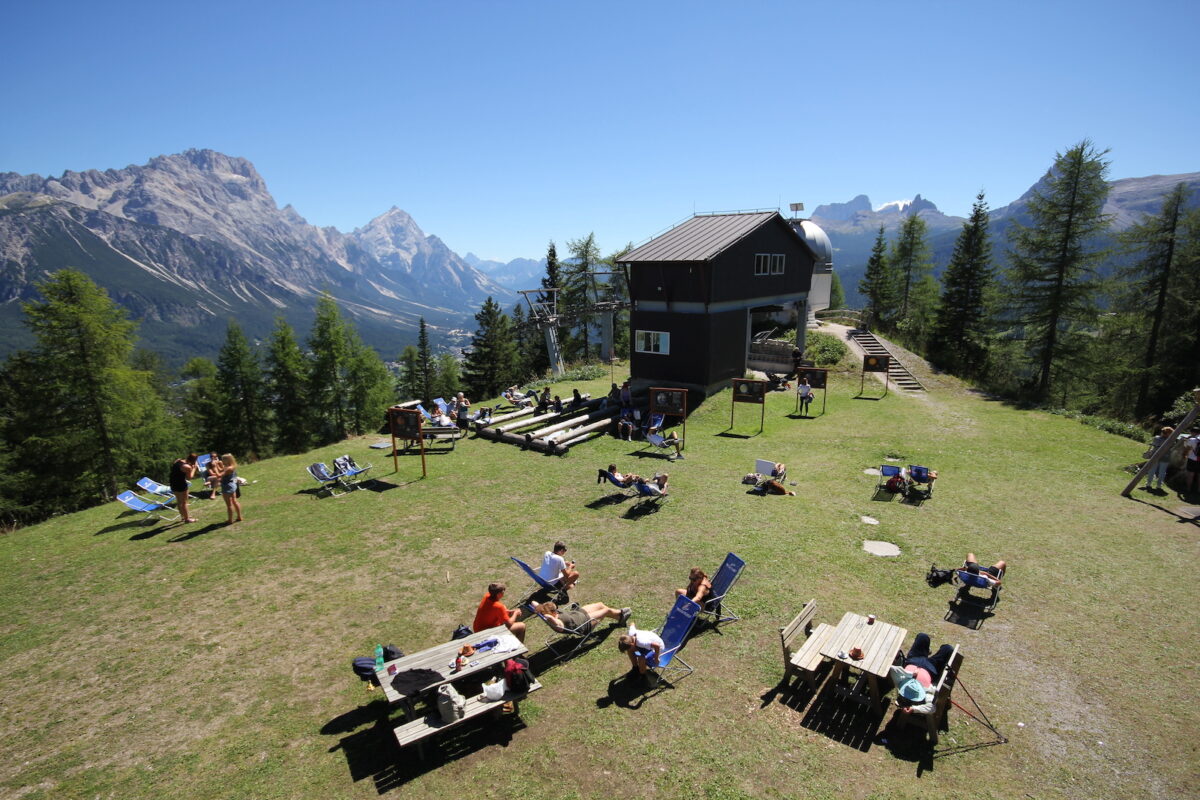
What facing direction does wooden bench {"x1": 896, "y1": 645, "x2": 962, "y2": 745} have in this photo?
to the viewer's left

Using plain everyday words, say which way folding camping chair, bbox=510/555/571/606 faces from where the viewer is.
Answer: facing to the right of the viewer

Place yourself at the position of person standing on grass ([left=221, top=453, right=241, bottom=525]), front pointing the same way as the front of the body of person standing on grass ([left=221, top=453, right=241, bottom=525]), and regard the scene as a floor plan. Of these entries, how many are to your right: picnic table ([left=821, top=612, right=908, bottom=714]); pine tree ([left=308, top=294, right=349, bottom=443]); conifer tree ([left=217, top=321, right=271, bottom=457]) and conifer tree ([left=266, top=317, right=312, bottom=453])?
3

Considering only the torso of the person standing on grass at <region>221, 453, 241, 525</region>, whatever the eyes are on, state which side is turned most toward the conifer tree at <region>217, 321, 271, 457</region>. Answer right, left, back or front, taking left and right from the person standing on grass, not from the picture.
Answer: right

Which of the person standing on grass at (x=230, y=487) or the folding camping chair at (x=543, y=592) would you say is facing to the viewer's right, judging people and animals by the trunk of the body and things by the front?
the folding camping chair

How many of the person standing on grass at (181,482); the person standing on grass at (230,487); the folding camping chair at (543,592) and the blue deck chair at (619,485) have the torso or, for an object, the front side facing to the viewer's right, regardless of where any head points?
3

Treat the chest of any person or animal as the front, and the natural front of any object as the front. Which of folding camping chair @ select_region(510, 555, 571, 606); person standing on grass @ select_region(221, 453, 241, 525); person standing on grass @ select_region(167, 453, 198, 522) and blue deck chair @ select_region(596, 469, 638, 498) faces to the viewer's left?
person standing on grass @ select_region(221, 453, 241, 525)

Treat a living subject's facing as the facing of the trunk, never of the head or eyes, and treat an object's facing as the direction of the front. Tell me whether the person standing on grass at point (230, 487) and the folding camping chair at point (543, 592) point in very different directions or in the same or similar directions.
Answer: very different directions

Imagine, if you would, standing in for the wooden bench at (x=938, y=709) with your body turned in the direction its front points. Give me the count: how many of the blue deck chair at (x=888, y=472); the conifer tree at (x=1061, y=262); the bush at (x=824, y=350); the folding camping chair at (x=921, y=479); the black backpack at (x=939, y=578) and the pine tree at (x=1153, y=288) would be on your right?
6

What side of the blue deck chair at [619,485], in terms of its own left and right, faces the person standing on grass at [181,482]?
back

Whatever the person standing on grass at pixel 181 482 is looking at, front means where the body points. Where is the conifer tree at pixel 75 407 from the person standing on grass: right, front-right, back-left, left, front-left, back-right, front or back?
left

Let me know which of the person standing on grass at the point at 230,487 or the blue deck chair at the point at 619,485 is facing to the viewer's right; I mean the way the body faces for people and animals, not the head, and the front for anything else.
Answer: the blue deck chair

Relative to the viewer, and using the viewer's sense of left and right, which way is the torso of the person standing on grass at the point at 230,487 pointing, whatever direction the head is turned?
facing to the left of the viewer

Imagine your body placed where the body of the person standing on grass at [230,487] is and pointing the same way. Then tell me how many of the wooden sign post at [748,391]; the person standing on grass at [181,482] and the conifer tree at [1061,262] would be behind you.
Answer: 2

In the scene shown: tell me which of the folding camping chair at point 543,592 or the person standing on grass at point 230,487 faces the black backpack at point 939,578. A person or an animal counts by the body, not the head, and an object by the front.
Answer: the folding camping chair

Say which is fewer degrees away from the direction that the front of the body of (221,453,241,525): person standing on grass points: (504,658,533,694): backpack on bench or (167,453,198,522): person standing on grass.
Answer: the person standing on grass

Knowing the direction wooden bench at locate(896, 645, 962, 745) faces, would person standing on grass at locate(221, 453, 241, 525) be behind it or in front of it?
in front

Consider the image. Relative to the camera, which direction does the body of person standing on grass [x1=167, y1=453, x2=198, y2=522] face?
to the viewer's right
